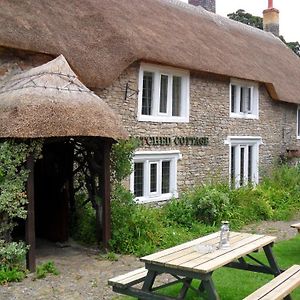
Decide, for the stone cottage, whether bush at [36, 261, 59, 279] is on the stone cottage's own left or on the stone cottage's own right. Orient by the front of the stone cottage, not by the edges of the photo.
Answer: on the stone cottage's own right

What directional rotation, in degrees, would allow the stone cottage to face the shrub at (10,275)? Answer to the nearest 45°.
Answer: approximately 45° to its right

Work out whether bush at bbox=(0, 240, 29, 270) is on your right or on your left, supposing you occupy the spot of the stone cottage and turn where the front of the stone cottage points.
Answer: on your right

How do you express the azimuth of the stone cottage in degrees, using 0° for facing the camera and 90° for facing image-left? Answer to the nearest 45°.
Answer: approximately 315°

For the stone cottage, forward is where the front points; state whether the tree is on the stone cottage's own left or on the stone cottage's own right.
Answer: on the stone cottage's own left
